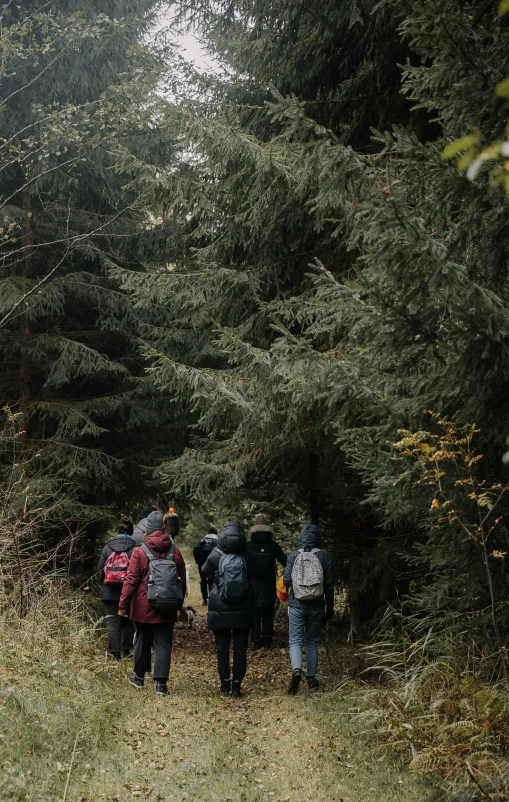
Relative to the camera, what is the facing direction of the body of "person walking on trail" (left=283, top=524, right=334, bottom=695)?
away from the camera

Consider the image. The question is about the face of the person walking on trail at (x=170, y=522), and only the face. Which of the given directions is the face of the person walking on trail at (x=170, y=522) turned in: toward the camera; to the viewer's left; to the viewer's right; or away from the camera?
away from the camera

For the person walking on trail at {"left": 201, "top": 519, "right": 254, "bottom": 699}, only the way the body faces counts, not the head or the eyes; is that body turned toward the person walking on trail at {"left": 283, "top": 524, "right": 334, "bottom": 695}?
no

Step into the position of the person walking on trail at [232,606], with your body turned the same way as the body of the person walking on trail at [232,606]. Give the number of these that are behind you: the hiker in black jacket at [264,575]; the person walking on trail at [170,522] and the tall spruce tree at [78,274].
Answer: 0

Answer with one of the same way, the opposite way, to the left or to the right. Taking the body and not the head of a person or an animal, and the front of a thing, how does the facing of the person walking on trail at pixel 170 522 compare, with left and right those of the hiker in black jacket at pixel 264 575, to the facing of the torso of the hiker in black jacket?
the same way

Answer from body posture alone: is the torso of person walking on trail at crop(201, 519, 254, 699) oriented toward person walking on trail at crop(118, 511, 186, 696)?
no

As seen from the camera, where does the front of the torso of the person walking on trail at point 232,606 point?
away from the camera

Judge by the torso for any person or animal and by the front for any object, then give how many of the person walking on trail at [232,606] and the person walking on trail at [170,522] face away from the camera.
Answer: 2

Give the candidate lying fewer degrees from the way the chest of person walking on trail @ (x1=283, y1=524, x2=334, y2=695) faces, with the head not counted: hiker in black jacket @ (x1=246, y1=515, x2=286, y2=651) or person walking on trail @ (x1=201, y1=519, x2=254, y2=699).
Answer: the hiker in black jacket

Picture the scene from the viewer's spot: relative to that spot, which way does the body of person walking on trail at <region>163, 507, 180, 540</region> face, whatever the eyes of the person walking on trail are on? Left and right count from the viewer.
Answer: facing away from the viewer

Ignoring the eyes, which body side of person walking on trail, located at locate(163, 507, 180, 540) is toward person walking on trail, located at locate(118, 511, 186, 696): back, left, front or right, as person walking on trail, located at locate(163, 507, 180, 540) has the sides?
back

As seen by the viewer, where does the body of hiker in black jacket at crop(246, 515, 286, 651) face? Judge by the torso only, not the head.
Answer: away from the camera

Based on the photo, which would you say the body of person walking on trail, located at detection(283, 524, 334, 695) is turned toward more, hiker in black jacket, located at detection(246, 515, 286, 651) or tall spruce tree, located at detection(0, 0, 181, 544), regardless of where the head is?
the hiker in black jacket

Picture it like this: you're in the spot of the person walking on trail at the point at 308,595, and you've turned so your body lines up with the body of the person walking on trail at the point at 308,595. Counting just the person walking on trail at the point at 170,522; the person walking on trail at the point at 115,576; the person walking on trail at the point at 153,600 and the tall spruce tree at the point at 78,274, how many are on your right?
0

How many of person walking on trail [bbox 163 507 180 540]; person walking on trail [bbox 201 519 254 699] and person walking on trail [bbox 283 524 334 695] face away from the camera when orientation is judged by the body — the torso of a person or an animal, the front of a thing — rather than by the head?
3
